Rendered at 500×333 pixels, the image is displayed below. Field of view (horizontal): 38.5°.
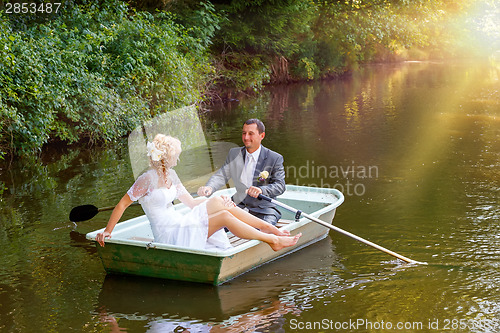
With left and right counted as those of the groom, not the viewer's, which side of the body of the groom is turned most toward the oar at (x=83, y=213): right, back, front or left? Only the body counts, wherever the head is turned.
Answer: right

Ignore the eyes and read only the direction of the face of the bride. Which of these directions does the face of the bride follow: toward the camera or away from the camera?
away from the camera

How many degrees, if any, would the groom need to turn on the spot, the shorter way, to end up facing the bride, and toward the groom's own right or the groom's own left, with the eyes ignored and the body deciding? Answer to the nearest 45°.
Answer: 0° — they already face them

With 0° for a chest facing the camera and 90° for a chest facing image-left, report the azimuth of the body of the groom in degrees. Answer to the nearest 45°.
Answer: approximately 45°

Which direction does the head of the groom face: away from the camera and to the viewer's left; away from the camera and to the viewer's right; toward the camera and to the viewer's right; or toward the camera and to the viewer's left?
toward the camera and to the viewer's left
